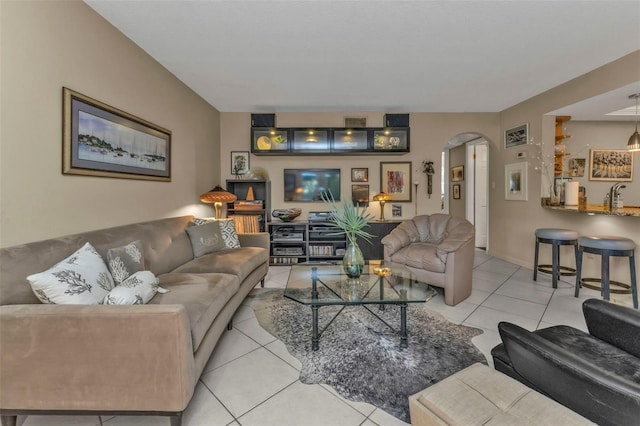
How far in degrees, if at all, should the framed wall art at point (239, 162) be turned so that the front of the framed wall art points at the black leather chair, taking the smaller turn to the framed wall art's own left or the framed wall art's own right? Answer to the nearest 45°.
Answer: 0° — it already faces it

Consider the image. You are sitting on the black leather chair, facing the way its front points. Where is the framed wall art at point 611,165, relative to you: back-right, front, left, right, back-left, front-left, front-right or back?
front-right

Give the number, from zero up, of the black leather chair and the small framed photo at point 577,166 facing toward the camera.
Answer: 1

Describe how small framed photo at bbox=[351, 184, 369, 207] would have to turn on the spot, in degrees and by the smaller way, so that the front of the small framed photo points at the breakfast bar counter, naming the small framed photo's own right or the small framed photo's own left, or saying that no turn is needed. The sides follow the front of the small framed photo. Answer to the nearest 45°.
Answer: approximately 45° to the small framed photo's own left

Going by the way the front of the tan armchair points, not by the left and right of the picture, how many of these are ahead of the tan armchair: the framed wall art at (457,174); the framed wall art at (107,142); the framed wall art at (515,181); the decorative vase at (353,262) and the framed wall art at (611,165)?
2

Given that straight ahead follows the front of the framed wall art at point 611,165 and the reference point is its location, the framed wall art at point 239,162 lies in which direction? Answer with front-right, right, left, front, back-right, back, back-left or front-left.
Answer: front-right

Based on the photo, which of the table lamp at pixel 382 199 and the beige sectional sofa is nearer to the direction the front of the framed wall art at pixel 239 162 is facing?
the beige sectional sofa

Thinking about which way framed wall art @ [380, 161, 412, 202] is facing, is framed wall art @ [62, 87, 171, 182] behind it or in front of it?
in front

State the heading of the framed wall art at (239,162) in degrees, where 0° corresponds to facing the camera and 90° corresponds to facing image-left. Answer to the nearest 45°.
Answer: approximately 0°

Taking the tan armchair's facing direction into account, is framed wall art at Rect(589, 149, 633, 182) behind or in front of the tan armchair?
behind

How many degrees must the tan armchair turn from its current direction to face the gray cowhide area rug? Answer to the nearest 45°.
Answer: approximately 45° to its left

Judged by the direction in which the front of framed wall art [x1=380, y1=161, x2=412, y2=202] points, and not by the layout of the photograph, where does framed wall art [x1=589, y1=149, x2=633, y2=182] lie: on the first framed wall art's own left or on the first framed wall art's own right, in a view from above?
on the first framed wall art's own left

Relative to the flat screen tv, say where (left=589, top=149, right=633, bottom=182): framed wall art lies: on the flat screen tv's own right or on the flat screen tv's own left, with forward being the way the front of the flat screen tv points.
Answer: on the flat screen tv's own left

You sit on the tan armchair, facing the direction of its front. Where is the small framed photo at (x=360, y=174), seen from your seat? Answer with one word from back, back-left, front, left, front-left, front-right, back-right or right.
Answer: right

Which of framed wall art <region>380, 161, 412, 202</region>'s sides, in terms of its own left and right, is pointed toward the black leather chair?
front
